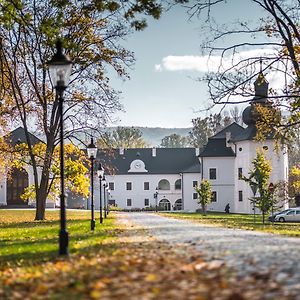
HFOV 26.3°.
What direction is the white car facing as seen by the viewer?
to the viewer's left
